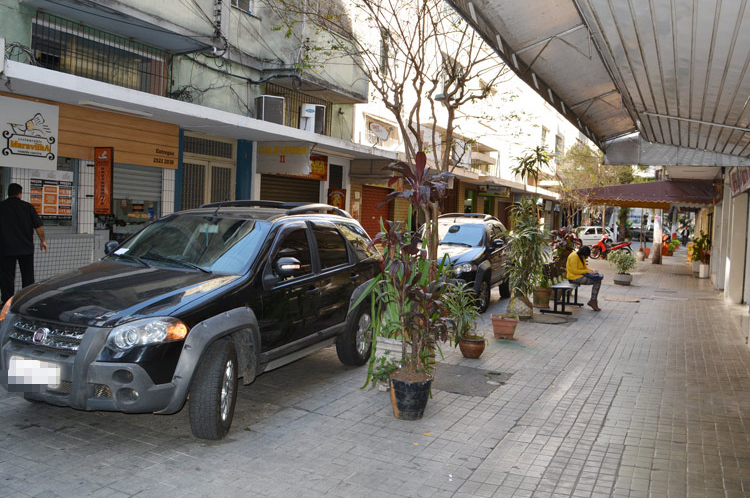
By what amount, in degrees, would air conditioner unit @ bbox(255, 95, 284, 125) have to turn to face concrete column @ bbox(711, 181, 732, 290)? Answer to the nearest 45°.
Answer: approximately 45° to its left

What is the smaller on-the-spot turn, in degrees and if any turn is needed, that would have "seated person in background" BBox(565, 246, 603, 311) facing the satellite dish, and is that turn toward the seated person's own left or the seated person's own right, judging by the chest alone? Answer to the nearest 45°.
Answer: approximately 135° to the seated person's own left

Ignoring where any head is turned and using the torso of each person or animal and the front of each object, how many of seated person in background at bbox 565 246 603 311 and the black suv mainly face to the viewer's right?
1

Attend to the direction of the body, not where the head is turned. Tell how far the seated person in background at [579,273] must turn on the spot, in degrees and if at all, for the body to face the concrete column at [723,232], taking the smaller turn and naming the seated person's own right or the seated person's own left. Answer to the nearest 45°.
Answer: approximately 45° to the seated person's own left

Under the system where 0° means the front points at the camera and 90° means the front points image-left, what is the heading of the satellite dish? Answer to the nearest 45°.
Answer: approximately 315°

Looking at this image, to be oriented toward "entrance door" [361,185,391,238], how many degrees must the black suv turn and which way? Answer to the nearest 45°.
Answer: approximately 135° to its right

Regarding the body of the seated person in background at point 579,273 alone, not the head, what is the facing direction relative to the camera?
to the viewer's right

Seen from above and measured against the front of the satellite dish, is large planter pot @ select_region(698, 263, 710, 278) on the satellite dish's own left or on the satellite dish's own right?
on the satellite dish's own left

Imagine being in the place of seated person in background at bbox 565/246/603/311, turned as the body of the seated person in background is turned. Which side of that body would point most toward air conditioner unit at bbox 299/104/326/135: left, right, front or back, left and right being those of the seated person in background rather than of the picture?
back

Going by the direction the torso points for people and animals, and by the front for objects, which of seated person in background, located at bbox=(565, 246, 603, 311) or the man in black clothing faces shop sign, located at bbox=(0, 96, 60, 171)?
the man in black clothing

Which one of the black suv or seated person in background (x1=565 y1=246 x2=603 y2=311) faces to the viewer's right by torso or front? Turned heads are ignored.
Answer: the seated person in background

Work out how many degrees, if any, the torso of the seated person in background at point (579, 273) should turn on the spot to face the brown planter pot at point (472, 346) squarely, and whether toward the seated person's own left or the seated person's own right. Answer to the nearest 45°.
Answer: approximately 90° to the seated person's own right

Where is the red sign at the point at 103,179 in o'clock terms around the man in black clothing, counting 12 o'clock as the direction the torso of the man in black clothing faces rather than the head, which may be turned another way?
The red sign is roughly at 1 o'clock from the man in black clothing.

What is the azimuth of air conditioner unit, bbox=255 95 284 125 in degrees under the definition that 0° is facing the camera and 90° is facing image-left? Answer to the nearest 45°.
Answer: approximately 315°

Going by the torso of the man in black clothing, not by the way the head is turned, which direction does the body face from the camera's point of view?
away from the camera
